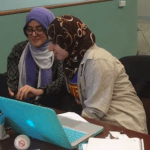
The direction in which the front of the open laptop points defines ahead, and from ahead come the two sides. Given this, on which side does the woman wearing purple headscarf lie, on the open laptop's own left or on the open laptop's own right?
on the open laptop's own left

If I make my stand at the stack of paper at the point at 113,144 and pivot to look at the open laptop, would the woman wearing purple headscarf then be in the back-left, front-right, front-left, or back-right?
front-right

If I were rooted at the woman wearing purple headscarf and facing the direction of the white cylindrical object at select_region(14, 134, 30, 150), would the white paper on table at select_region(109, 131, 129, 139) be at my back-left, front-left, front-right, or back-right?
front-left
